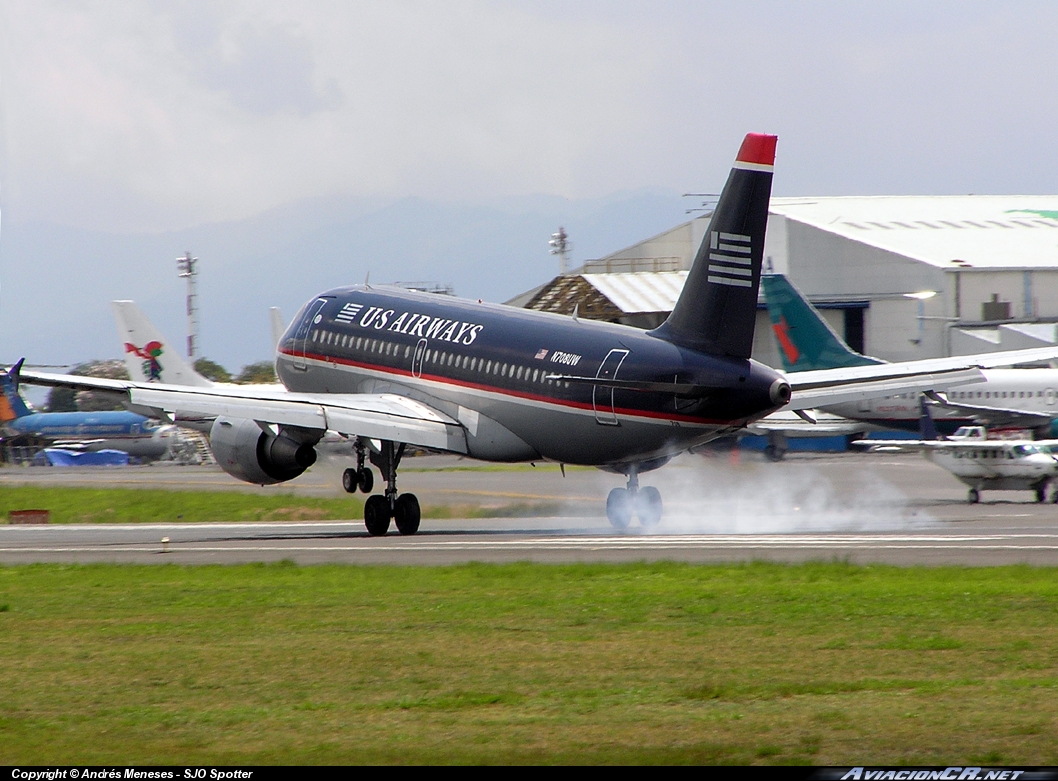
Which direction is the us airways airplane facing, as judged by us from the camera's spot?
facing away from the viewer and to the left of the viewer
